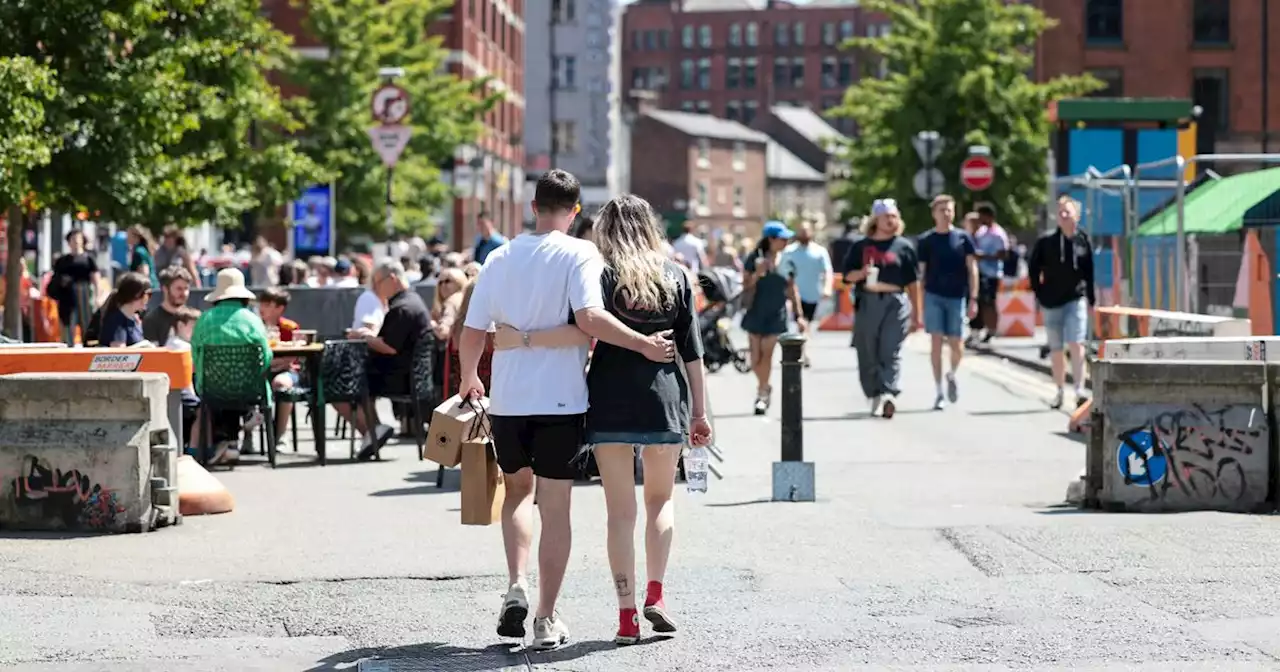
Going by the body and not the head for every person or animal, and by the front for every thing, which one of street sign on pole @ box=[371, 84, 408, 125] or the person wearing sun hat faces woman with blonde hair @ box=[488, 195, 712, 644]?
the street sign on pole

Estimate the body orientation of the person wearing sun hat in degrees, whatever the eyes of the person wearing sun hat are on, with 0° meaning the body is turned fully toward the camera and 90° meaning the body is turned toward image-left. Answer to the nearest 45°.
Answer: approximately 180°

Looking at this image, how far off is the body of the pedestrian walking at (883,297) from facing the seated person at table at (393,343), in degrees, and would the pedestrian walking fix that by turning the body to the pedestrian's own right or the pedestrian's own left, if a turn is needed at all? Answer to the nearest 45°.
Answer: approximately 45° to the pedestrian's own right

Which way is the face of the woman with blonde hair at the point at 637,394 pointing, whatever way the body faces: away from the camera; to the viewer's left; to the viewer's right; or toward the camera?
away from the camera

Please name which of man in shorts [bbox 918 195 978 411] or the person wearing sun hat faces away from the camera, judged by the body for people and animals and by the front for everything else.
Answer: the person wearing sun hat

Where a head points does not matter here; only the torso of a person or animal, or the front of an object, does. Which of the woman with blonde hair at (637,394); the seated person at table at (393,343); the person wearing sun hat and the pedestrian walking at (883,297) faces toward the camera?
the pedestrian walking

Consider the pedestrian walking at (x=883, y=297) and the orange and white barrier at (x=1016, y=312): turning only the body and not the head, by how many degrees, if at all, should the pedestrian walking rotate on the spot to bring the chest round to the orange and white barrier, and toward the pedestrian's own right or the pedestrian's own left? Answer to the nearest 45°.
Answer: approximately 180°

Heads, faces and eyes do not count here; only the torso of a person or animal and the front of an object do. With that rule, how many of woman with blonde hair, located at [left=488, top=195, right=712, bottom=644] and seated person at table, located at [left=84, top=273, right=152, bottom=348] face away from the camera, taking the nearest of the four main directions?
1

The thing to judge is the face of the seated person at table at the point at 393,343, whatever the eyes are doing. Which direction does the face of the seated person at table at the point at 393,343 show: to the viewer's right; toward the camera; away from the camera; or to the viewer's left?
to the viewer's left

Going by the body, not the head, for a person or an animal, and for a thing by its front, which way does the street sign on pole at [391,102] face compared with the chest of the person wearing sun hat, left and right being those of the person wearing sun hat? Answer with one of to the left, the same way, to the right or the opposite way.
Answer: the opposite way

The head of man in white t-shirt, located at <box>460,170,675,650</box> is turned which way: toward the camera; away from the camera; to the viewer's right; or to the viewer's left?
away from the camera

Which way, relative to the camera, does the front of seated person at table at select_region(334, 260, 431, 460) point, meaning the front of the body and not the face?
to the viewer's left

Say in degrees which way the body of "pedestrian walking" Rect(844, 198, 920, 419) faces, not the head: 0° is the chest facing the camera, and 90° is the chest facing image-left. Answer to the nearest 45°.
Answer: approximately 0°

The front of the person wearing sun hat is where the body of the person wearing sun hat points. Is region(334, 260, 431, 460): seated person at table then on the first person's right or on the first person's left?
on the first person's right
